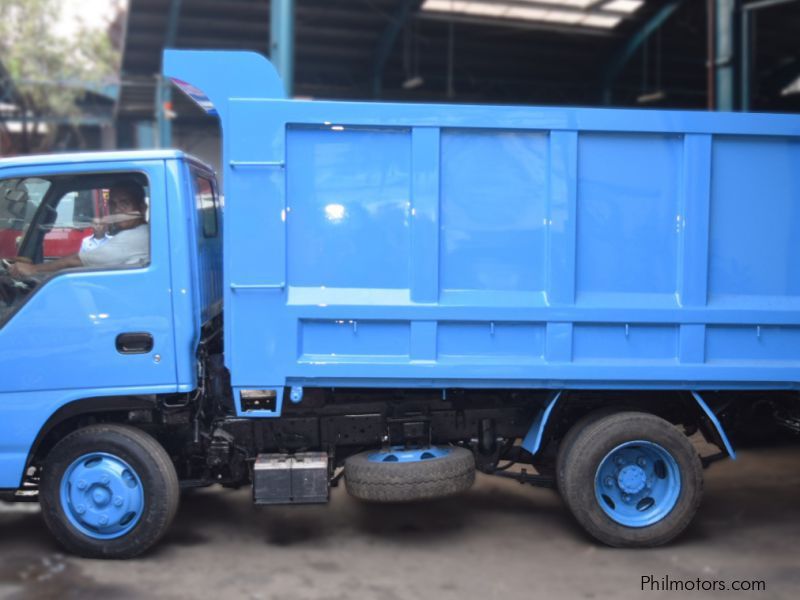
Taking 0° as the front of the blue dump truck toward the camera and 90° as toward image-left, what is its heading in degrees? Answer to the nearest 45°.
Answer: approximately 90°

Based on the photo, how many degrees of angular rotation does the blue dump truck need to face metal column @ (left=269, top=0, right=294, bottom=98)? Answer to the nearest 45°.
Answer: approximately 90° to its right

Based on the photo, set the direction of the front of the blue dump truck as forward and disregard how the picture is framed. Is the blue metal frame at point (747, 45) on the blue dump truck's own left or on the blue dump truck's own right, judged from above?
on the blue dump truck's own right

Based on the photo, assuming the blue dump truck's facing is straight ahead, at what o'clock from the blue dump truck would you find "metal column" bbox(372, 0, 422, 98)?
The metal column is roughly at 3 o'clock from the blue dump truck.

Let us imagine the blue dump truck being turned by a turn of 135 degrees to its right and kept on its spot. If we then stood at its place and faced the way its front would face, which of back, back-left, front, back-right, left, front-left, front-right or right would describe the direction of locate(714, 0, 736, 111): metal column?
front

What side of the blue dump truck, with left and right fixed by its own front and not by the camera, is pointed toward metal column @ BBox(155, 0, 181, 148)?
right
